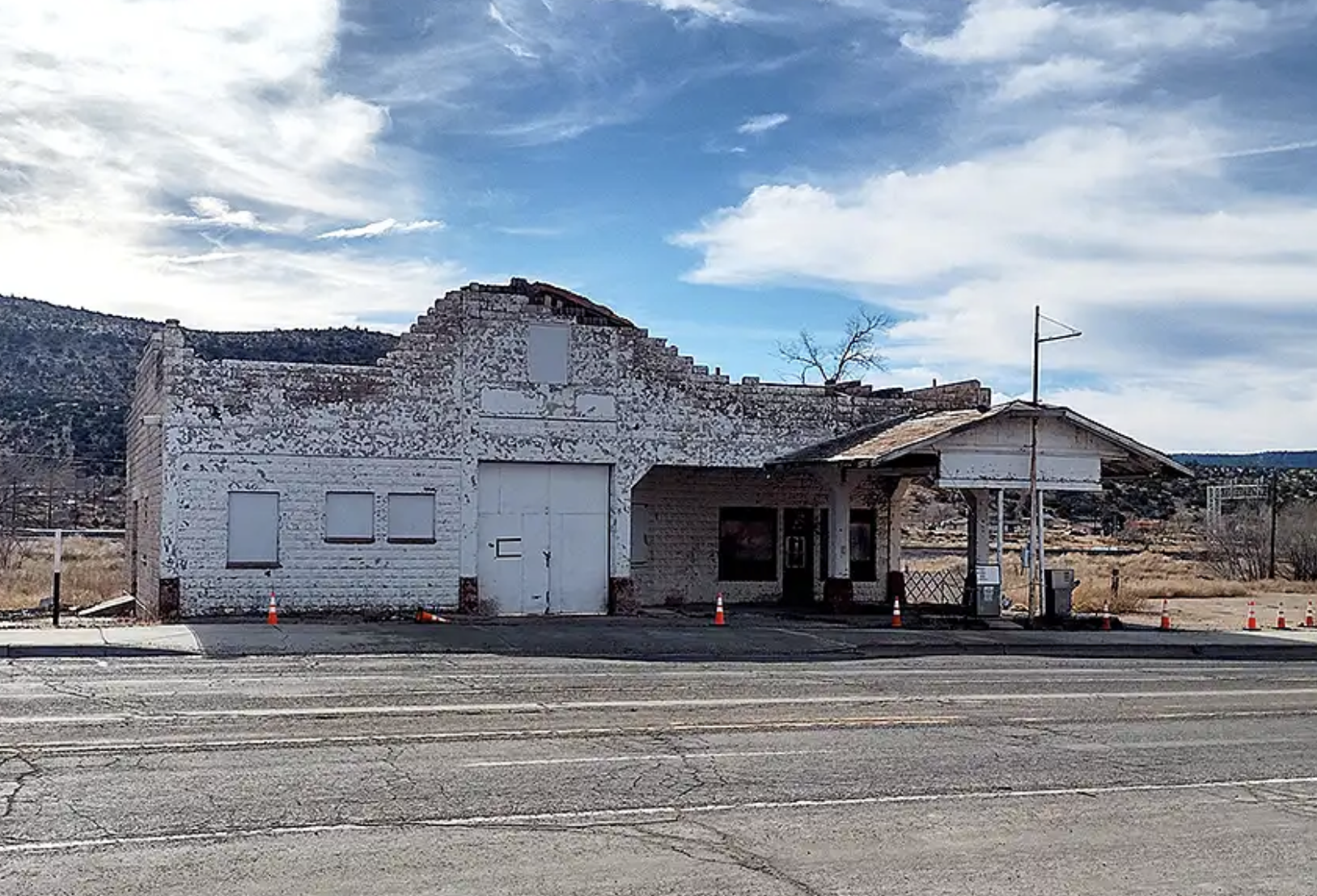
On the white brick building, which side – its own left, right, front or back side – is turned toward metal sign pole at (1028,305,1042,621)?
left

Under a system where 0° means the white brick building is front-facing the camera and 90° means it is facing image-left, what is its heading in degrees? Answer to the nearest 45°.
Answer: approximately 0°
